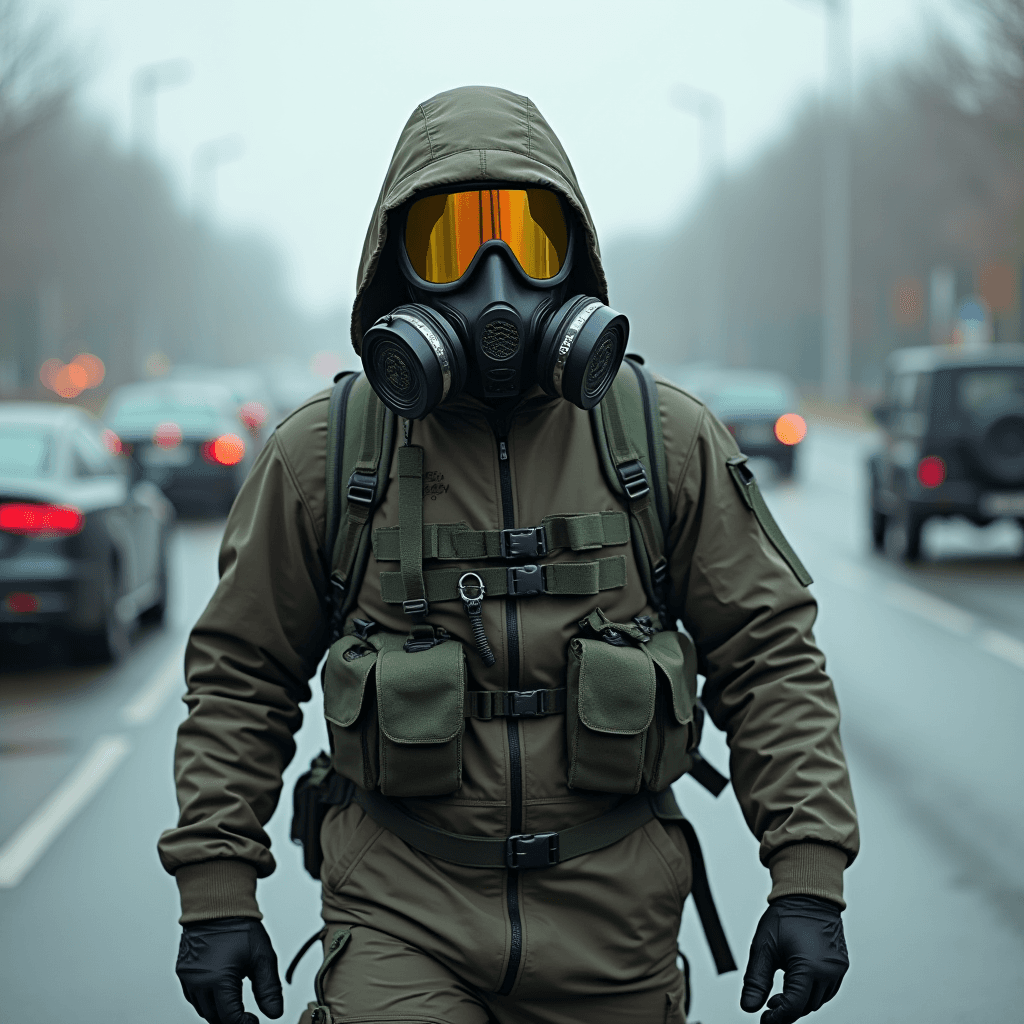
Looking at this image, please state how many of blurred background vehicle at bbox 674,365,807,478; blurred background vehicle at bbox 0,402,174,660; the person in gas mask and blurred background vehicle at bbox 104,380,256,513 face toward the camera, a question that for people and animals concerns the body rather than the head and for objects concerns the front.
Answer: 1

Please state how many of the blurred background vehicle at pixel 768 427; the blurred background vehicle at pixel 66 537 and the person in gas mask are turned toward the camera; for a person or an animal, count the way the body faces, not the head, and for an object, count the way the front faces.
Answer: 1

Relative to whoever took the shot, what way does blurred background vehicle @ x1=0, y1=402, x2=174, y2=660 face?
facing away from the viewer and to the right of the viewer

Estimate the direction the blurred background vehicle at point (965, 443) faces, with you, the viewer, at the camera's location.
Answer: facing away from the viewer and to the left of the viewer

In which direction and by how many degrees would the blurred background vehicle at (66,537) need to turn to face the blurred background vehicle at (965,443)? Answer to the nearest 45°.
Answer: approximately 45° to its right

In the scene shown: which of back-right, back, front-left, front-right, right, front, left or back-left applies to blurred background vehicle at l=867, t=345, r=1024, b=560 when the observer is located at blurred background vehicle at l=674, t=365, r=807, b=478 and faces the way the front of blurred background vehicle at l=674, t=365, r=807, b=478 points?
back

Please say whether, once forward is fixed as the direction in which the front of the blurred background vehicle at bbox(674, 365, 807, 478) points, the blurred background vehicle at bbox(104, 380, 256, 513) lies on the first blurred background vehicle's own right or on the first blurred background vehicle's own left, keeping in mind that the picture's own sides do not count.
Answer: on the first blurred background vehicle's own left

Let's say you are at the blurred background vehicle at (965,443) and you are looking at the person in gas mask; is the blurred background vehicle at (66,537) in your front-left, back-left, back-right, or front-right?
front-right

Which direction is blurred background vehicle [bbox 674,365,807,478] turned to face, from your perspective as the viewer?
facing away from the viewer

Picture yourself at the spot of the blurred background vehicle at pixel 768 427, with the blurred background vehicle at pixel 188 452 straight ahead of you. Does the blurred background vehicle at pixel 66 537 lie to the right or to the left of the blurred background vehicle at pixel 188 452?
left

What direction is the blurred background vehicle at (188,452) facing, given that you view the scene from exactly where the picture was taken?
facing away from the viewer

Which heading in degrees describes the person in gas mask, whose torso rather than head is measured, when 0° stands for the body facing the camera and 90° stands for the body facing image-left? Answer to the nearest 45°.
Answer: approximately 0°

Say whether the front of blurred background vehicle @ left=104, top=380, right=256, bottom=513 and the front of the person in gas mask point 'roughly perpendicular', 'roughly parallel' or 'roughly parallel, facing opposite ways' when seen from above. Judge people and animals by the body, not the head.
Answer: roughly parallel, facing opposite ways
